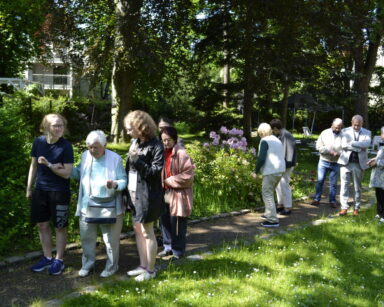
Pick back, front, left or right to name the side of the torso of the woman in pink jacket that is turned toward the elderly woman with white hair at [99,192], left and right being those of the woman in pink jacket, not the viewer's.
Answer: front

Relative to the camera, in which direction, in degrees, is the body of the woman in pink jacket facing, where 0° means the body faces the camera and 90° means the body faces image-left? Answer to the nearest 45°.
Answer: approximately 45°

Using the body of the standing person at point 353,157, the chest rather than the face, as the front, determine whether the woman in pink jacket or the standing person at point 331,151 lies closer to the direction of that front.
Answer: the woman in pink jacket

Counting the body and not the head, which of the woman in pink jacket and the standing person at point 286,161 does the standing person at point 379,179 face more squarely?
the standing person

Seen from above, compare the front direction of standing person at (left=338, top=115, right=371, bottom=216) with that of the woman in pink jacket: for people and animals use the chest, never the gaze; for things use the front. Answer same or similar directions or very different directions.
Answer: same or similar directions

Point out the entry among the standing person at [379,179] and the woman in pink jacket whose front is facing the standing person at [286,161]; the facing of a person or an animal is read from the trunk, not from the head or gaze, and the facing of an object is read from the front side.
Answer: the standing person at [379,179]

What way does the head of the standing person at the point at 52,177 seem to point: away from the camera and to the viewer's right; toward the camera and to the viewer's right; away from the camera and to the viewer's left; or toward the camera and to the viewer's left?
toward the camera and to the viewer's right

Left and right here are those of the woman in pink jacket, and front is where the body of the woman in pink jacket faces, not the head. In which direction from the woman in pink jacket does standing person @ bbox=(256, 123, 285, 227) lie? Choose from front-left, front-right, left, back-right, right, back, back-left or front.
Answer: back

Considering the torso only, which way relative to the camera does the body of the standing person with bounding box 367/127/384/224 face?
to the viewer's left

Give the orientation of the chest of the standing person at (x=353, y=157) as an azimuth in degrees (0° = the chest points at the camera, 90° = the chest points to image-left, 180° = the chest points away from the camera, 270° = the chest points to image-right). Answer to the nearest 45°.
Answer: approximately 0°

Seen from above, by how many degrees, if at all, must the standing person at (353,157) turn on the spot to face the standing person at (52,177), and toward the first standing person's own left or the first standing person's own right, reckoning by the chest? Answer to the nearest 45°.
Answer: approximately 45° to the first standing person's own right

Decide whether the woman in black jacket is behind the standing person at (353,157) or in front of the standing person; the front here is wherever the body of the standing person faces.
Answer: in front
